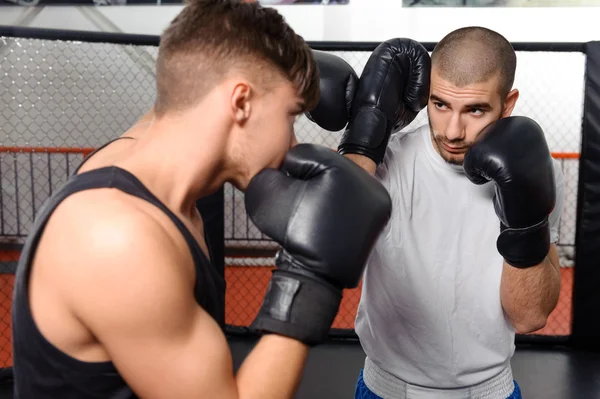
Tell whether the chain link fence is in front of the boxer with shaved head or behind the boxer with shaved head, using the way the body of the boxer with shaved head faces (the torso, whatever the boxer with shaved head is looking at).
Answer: behind

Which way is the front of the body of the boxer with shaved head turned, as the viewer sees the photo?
toward the camera

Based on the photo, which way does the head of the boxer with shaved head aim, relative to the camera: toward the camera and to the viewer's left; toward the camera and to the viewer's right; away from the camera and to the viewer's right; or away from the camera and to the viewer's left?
toward the camera and to the viewer's left
